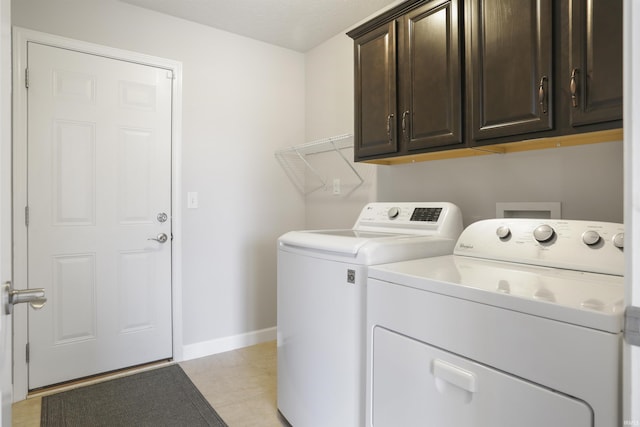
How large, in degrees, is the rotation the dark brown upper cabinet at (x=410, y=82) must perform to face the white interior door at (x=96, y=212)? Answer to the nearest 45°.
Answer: approximately 45° to its right

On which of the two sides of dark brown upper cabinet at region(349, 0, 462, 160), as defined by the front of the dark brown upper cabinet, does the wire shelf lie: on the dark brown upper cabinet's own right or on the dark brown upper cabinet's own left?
on the dark brown upper cabinet's own right

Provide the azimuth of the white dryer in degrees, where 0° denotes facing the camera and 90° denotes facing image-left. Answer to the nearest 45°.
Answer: approximately 45°

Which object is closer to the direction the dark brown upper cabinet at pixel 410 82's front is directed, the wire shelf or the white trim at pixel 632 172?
the white trim

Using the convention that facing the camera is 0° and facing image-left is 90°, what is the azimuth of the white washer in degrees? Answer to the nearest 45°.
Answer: approximately 45°

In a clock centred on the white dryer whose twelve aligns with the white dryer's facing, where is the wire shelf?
The wire shelf is roughly at 3 o'clock from the white dryer.
